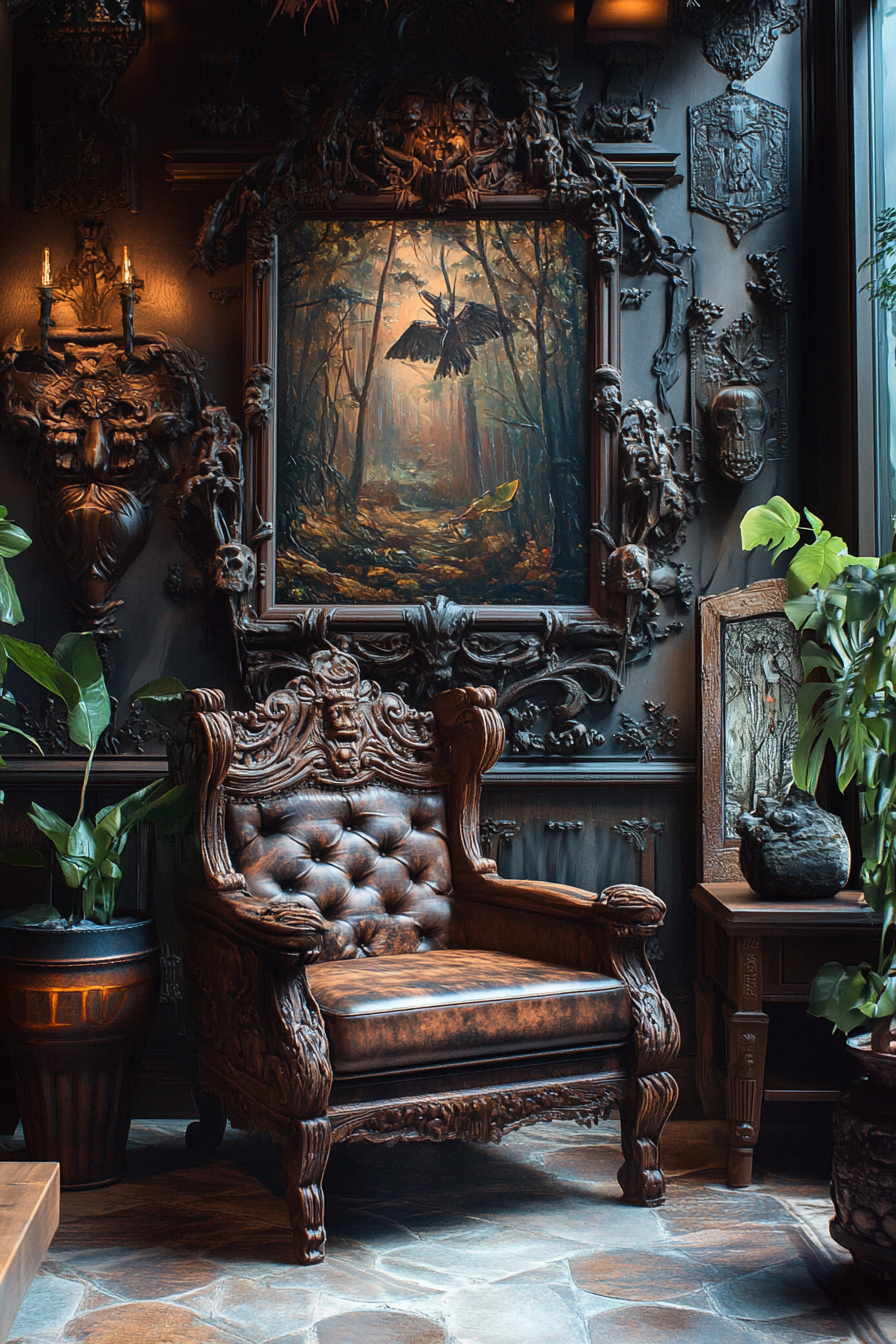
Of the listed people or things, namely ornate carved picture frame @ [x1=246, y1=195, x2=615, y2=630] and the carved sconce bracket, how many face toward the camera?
2

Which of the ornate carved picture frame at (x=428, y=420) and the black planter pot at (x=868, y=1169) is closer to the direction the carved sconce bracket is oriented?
the black planter pot

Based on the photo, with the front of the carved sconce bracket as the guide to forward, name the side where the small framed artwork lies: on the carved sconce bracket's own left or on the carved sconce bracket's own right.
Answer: on the carved sconce bracket's own left

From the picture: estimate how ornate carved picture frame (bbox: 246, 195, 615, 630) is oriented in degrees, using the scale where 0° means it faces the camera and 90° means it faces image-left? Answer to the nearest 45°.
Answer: approximately 0°
